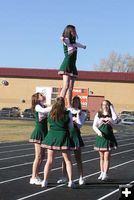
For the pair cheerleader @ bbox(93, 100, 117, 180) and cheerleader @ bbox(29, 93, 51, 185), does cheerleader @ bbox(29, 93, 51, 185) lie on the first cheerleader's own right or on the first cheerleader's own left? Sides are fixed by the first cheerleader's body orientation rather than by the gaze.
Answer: on the first cheerleader's own right

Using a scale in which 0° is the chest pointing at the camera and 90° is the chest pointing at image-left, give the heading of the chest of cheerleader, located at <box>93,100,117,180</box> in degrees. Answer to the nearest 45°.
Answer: approximately 0°
